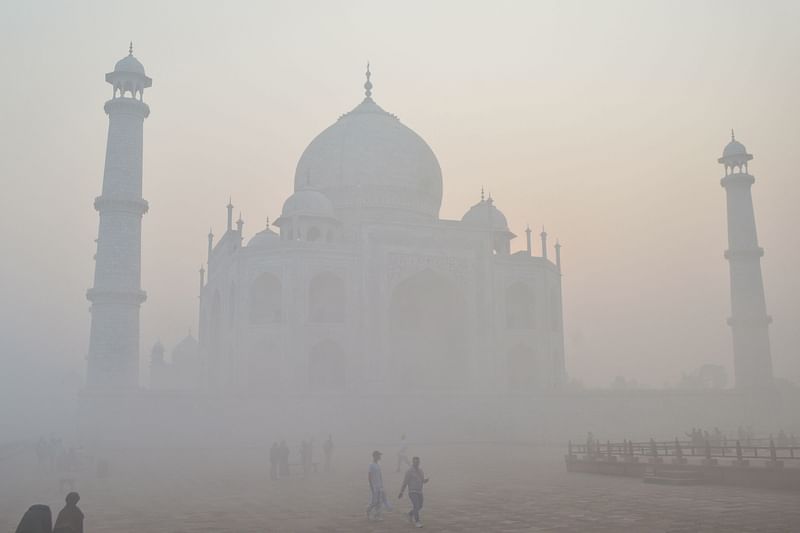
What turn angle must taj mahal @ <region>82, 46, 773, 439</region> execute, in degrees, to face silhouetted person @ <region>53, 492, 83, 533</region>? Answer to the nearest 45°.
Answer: approximately 45° to its right

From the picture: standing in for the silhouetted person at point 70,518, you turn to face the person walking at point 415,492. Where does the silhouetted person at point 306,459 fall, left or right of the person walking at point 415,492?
left

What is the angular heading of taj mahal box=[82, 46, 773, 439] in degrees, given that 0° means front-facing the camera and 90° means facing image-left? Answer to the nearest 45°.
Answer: approximately 315°

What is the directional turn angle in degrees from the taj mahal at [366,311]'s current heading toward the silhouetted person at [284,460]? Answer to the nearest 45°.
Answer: approximately 45° to its right

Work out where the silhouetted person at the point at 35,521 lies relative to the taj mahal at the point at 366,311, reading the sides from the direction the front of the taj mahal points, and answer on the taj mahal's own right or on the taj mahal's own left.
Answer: on the taj mahal's own right
